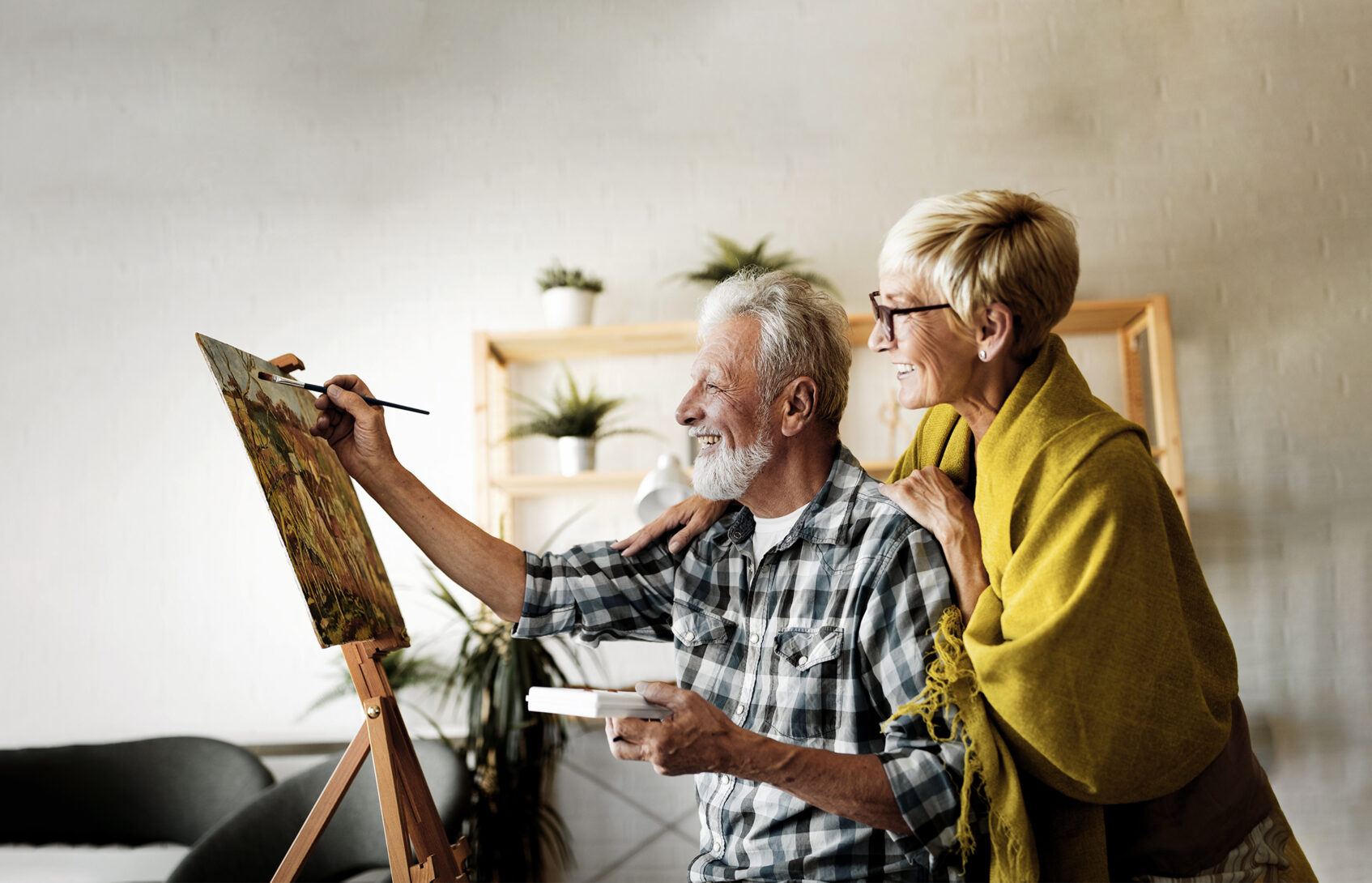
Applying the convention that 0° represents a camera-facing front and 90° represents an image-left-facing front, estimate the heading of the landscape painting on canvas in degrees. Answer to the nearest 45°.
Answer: approximately 315°

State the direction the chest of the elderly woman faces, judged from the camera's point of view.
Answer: to the viewer's left

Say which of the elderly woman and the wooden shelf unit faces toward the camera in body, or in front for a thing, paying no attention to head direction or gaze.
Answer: the wooden shelf unit

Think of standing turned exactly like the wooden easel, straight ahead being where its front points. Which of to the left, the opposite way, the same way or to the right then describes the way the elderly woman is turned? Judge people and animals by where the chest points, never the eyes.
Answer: the opposite way

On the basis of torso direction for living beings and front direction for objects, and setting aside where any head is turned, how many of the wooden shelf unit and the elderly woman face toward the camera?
1

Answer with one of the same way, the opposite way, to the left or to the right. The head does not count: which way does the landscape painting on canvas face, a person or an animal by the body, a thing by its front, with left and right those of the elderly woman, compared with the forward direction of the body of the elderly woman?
the opposite way

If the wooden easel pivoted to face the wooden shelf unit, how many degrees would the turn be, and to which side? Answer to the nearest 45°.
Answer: approximately 90° to its left

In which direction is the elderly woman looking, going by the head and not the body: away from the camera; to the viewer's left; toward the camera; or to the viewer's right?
to the viewer's left

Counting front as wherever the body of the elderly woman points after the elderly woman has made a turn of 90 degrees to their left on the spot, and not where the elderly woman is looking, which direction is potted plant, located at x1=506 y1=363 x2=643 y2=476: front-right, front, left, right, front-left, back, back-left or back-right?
back-right

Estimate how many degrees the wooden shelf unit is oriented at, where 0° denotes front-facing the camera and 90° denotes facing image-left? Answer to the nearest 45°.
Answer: approximately 0°

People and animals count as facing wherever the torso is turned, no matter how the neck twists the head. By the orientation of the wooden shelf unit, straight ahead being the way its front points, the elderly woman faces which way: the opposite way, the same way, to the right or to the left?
to the right

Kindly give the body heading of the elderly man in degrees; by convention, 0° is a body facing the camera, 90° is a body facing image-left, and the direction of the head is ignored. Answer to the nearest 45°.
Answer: approximately 45°

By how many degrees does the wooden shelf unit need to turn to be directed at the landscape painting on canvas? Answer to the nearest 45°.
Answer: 0° — it already faces it

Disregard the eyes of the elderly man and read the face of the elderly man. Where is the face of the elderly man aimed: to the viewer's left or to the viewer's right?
to the viewer's left

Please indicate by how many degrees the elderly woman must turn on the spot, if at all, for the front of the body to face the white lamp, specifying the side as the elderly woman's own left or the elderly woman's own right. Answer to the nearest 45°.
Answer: approximately 45° to the elderly woman's own right
